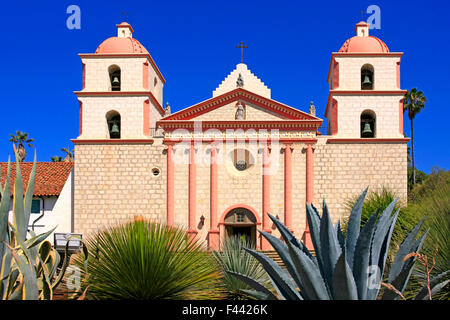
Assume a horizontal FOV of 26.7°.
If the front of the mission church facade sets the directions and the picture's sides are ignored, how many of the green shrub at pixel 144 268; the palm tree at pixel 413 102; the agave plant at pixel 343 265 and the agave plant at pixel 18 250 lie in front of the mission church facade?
3

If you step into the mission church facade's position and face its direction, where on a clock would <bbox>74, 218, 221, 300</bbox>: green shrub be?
The green shrub is roughly at 12 o'clock from the mission church facade.

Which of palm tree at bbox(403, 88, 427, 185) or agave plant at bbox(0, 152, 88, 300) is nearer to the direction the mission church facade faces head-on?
the agave plant

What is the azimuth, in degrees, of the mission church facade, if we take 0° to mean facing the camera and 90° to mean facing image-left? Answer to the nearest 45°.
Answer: approximately 0°

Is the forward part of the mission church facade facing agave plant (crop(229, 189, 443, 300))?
yes

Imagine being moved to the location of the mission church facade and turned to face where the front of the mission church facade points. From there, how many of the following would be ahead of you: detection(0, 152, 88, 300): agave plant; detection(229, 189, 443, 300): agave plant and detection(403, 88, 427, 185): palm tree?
2

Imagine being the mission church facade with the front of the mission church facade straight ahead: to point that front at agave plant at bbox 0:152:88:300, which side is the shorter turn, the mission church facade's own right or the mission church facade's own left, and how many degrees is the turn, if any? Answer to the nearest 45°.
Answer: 0° — it already faces it

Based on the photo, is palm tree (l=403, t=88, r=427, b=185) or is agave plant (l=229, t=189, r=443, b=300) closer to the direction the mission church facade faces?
the agave plant
